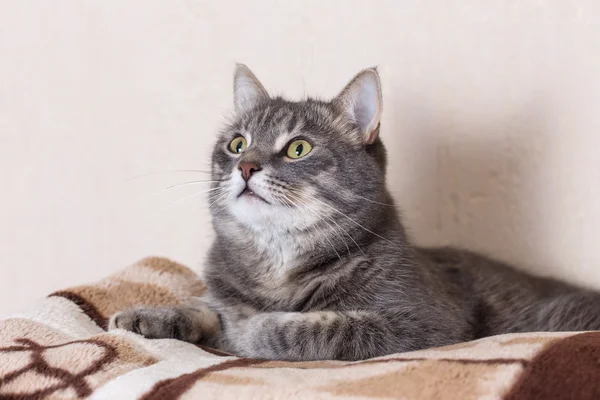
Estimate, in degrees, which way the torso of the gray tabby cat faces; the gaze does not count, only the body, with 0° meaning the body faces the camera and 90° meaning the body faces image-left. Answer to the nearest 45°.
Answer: approximately 45°
